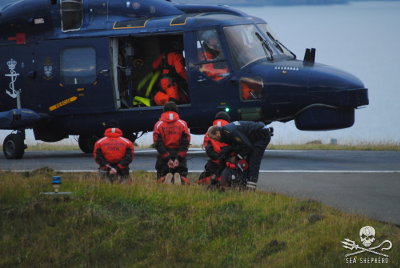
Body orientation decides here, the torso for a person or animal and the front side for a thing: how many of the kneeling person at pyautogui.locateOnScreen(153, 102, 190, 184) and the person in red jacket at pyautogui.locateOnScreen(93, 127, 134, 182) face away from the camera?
2

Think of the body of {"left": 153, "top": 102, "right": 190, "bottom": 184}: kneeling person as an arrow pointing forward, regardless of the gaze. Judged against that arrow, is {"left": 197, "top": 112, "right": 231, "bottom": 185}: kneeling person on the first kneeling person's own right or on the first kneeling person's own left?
on the first kneeling person's own right

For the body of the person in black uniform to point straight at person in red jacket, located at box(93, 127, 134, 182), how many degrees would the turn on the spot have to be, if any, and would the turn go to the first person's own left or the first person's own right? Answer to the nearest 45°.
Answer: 0° — they already face them

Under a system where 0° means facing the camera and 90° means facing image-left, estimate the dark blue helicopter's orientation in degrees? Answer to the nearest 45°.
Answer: approximately 270°

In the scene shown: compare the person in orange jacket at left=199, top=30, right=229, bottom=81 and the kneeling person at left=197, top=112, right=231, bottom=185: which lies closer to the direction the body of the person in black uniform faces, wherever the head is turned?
the kneeling person

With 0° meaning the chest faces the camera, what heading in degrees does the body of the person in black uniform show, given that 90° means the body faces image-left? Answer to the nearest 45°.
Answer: approximately 90°

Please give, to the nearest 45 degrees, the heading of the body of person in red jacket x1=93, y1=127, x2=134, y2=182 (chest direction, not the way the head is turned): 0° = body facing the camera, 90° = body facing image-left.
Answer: approximately 180°

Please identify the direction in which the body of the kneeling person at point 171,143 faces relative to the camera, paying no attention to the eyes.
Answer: away from the camera

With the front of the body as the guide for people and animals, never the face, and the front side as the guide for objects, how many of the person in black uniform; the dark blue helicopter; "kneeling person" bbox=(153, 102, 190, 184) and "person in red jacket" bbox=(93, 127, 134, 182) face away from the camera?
2

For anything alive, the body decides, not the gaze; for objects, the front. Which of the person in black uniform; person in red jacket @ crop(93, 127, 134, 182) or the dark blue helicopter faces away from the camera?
the person in red jacket

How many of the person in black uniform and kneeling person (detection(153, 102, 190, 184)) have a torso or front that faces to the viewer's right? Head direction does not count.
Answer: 0

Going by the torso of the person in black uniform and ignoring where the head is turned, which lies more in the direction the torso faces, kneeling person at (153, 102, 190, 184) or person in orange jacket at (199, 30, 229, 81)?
the kneeling person
